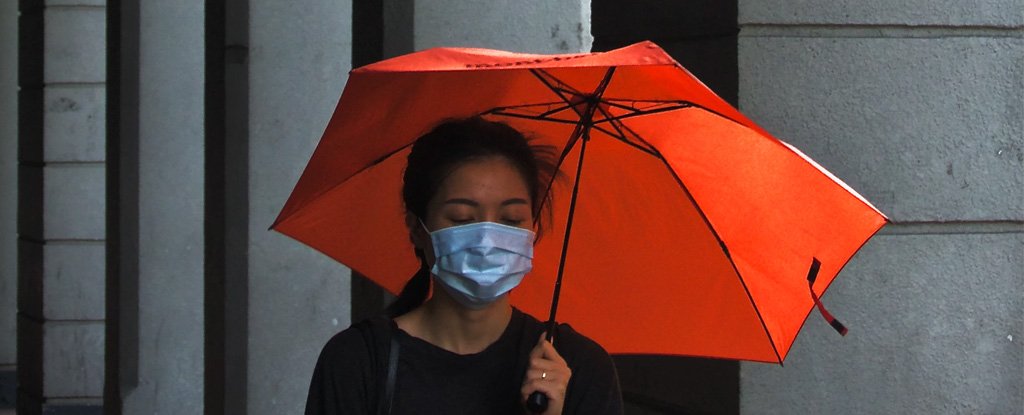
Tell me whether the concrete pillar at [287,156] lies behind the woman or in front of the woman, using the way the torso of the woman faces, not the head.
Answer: behind

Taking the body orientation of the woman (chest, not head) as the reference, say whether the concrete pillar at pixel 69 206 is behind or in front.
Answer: behind

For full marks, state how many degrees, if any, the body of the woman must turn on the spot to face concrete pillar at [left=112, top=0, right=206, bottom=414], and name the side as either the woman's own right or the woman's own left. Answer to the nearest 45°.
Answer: approximately 180°

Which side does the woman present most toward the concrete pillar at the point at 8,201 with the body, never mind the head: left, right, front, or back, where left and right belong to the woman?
back

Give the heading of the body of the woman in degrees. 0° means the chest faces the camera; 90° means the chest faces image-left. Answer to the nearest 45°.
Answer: approximately 0°
